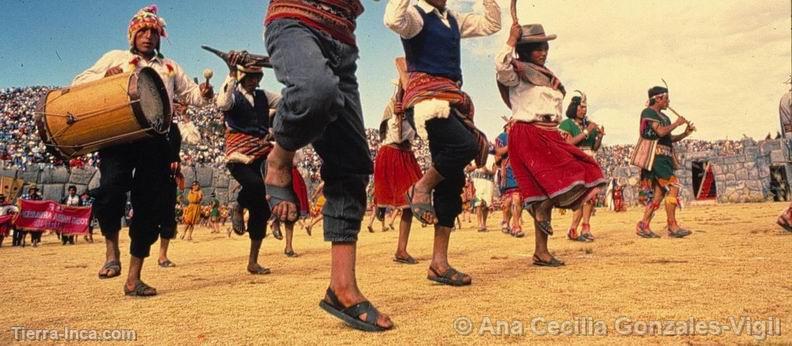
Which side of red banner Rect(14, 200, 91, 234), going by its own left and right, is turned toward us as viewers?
front

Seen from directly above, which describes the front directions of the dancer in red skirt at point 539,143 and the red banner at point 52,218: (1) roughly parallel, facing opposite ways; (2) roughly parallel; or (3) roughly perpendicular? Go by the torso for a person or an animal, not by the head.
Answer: roughly parallel

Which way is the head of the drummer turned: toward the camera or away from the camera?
toward the camera

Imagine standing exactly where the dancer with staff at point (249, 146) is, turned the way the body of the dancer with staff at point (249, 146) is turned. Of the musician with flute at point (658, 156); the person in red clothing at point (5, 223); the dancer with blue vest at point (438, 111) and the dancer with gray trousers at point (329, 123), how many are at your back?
1

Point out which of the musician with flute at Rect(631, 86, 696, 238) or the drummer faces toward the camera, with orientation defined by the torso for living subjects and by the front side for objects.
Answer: the drummer

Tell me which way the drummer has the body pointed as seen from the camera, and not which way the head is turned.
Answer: toward the camera

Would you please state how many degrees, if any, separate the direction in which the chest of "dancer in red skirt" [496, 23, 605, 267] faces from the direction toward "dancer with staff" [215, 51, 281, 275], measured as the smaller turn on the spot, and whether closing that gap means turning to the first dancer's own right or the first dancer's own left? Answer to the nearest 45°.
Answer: approximately 135° to the first dancer's own right

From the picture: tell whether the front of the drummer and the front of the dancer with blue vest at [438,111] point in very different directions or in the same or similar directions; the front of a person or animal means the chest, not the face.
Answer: same or similar directions

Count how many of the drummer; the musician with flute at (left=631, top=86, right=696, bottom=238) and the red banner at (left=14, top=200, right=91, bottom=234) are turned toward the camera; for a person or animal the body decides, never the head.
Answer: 2

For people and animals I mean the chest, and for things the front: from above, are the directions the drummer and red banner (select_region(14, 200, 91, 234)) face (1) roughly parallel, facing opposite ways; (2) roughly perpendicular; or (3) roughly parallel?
roughly parallel

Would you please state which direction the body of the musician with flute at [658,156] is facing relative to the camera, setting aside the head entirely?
to the viewer's right

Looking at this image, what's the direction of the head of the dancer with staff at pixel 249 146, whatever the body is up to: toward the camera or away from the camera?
toward the camera

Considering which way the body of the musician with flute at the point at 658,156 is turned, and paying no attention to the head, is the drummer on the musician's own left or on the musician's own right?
on the musician's own right
